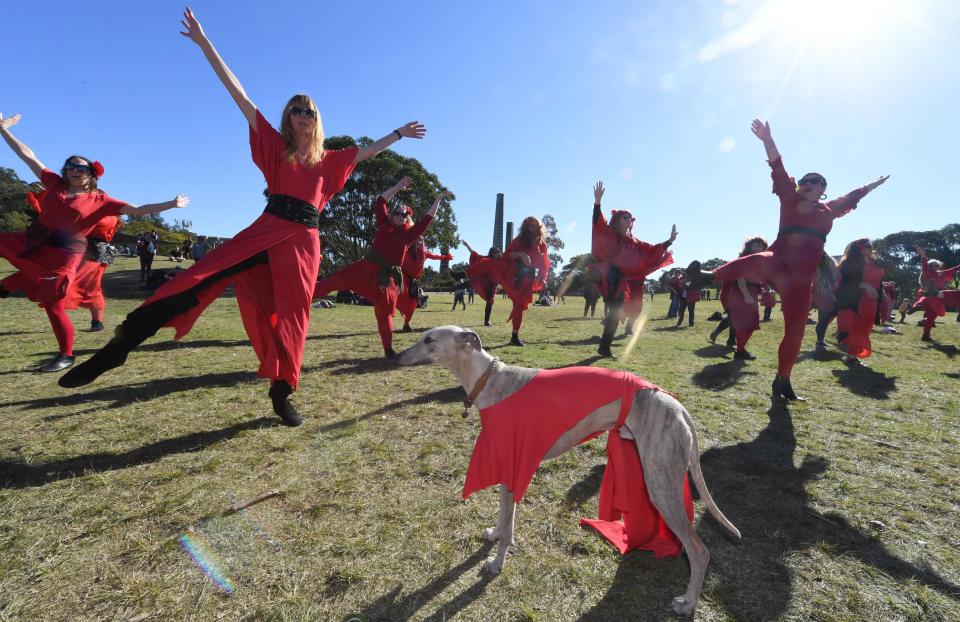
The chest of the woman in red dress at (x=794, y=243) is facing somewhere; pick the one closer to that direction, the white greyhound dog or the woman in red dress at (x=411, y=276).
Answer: the white greyhound dog

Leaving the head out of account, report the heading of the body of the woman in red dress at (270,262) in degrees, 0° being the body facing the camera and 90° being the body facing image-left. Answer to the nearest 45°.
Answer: approximately 0°

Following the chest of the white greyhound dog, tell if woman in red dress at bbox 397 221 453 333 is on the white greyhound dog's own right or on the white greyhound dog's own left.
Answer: on the white greyhound dog's own right

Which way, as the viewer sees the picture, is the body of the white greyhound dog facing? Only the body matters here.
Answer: to the viewer's left

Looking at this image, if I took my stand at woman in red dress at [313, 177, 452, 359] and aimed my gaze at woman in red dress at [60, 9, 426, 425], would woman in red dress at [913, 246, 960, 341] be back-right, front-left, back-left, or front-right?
back-left

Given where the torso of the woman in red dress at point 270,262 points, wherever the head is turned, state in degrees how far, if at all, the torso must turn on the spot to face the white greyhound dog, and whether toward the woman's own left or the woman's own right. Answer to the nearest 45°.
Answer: approximately 45° to the woman's own left

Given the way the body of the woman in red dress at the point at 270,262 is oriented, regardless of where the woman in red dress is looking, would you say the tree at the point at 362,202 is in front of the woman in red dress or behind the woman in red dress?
behind

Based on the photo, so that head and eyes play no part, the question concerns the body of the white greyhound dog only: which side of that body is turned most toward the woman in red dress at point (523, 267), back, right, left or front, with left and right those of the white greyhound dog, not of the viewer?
right
